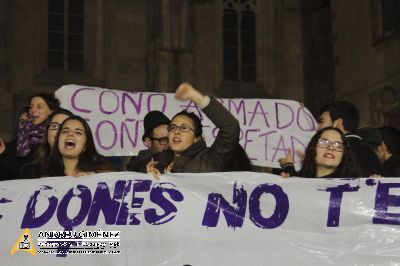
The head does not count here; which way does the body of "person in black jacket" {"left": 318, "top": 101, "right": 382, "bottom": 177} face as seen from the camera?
to the viewer's left

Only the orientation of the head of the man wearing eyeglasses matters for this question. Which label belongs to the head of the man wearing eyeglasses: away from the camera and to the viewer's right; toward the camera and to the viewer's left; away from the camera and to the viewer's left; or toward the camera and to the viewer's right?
toward the camera and to the viewer's right

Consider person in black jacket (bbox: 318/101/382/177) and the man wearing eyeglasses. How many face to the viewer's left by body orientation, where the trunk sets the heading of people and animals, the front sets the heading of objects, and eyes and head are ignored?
1

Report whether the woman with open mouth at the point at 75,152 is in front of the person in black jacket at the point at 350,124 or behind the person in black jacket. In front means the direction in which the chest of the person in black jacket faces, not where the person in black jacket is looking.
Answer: in front

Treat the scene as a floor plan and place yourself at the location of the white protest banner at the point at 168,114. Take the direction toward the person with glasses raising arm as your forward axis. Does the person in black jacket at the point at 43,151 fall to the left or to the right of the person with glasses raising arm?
right

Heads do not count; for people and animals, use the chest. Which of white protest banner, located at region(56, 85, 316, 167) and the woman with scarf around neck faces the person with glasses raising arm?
the white protest banner

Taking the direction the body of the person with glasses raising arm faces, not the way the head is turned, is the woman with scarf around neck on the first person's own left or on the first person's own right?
on the first person's own right

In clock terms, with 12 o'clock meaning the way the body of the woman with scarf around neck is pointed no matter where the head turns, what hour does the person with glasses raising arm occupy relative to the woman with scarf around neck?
The person with glasses raising arm is roughly at 9 o'clock from the woman with scarf around neck.

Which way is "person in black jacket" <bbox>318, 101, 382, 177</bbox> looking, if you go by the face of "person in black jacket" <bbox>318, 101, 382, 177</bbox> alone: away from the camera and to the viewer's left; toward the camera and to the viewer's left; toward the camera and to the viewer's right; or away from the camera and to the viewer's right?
toward the camera and to the viewer's left
